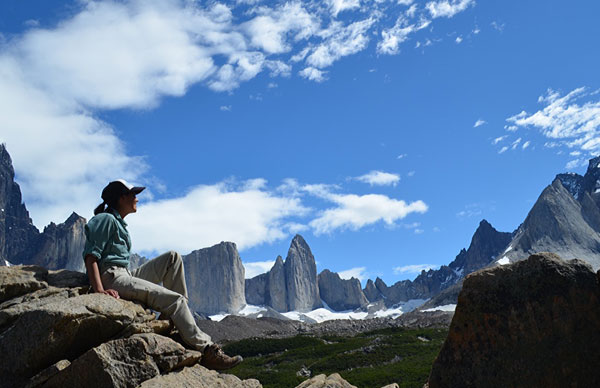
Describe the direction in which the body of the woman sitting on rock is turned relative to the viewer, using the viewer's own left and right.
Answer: facing to the right of the viewer

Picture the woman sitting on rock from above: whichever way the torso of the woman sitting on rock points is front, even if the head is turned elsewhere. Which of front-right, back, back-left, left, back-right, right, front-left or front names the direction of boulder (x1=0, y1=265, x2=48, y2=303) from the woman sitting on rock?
back-left

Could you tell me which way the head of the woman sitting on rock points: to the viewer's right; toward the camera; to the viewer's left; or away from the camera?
to the viewer's right

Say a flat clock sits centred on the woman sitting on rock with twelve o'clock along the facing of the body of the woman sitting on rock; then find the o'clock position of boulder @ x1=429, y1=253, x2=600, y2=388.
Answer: The boulder is roughly at 1 o'clock from the woman sitting on rock.
